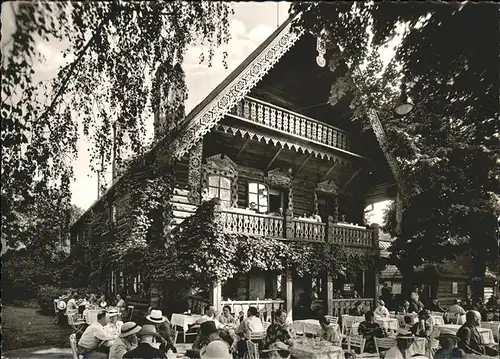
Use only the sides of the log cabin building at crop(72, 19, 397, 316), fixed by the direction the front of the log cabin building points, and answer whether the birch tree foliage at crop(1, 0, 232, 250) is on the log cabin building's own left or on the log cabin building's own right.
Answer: on the log cabin building's own right

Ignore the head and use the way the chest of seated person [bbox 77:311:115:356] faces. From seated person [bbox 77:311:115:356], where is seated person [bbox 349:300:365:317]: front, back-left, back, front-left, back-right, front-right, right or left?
front-left

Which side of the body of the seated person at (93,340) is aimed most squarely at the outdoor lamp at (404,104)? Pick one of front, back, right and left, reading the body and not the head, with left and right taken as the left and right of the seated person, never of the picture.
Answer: front

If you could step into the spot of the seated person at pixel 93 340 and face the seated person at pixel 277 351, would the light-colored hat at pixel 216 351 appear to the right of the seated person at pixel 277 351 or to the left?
right

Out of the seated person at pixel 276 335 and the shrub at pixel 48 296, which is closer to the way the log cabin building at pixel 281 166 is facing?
the seated person

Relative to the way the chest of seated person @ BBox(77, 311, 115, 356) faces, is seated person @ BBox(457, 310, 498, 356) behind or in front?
in front

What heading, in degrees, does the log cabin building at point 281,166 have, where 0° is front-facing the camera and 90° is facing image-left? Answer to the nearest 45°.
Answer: approximately 315°

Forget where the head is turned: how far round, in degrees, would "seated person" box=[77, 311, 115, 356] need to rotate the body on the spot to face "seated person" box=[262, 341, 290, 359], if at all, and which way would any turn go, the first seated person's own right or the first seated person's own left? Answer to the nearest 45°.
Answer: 0° — they already face them

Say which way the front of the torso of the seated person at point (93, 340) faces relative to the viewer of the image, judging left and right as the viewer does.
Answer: facing to the right of the viewer
